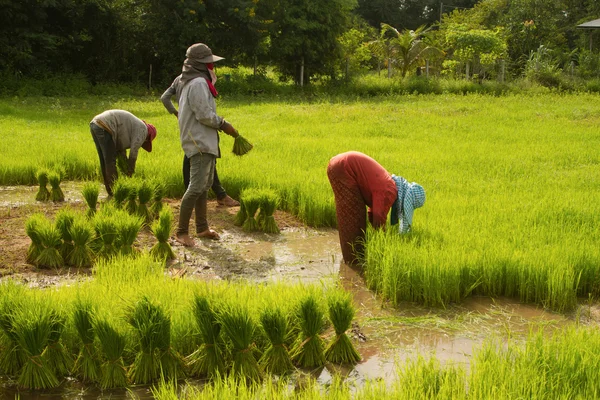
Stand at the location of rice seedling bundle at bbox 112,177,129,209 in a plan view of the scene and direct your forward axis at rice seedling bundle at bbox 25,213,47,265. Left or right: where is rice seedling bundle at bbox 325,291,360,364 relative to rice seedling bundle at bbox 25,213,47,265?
left

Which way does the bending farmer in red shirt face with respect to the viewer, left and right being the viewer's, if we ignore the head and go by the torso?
facing to the right of the viewer

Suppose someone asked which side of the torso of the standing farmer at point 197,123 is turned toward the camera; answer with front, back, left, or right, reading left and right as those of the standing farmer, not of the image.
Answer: right

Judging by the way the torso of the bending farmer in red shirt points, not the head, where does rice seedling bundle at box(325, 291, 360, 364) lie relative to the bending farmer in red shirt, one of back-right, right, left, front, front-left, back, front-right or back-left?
right

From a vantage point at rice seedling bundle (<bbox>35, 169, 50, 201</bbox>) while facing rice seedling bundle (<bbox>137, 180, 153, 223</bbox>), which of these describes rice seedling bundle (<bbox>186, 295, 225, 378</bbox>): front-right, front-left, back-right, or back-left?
front-right

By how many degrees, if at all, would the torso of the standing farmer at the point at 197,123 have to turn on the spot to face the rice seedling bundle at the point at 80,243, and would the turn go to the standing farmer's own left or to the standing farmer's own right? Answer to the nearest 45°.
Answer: approximately 135° to the standing farmer's own right

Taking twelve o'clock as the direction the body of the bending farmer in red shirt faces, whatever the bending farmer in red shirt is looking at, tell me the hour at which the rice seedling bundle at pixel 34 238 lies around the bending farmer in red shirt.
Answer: The rice seedling bundle is roughly at 6 o'clock from the bending farmer in red shirt.

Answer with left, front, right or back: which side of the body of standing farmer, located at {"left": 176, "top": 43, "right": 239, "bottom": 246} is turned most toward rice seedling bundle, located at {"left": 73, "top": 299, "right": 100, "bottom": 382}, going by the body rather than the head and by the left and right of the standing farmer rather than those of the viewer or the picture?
right

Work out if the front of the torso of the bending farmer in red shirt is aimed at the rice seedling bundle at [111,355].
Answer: no

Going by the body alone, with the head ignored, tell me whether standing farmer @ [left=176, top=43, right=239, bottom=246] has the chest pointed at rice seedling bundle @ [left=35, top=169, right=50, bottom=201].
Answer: no

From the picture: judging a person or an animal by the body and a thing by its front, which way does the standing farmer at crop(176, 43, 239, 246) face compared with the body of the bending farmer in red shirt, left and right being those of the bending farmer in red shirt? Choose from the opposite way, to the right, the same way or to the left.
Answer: the same way

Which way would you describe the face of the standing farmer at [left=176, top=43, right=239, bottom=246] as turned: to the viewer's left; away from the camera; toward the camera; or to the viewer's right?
to the viewer's right

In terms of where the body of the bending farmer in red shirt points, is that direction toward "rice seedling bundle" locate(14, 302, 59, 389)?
no

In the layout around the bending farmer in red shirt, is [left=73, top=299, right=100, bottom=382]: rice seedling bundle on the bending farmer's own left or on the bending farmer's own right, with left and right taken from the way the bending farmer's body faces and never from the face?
on the bending farmer's own right

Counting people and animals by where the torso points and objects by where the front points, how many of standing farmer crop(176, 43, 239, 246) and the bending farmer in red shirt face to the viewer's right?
2

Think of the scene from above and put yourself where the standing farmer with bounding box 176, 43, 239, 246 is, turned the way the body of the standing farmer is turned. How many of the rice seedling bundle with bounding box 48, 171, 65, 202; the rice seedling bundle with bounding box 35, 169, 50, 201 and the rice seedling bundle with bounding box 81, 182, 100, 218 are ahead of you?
0

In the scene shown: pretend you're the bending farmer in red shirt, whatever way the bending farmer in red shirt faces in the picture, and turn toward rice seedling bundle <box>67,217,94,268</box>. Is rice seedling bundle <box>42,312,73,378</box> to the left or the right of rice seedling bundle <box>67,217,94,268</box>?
left

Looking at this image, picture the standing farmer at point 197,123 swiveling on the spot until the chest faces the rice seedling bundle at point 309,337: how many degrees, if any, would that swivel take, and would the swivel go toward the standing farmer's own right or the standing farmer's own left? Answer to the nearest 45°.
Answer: approximately 90° to the standing farmer's own right
